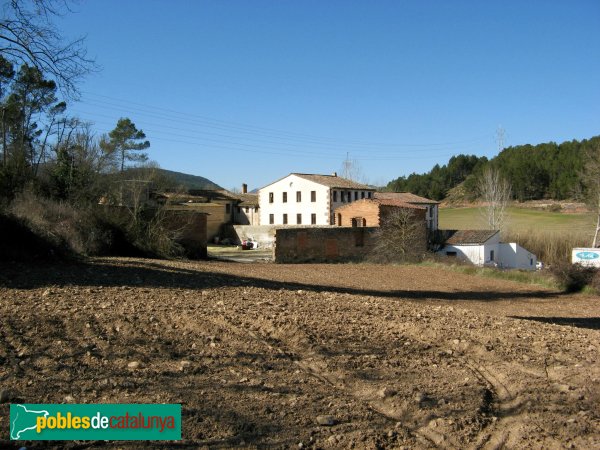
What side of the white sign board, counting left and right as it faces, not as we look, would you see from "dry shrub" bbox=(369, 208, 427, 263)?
right

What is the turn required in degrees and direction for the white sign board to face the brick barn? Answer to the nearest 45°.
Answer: approximately 90° to its right

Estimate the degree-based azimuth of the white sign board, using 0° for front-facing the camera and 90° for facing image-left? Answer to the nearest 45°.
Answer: approximately 0°

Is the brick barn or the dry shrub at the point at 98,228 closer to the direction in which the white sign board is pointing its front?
the dry shrub

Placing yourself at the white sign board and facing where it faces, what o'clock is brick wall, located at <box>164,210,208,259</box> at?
The brick wall is roughly at 2 o'clock from the white sign board.

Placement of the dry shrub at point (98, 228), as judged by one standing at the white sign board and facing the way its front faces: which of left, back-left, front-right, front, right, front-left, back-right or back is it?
front-right

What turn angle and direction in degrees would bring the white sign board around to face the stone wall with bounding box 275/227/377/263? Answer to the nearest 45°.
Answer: approximately 90° to its right

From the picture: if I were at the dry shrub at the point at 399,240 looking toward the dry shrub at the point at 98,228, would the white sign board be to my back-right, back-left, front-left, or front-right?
back-left

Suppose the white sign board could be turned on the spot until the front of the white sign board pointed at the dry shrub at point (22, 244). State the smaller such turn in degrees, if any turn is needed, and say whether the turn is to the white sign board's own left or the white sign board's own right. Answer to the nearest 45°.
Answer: approximately 45° to the white sign board's own right
